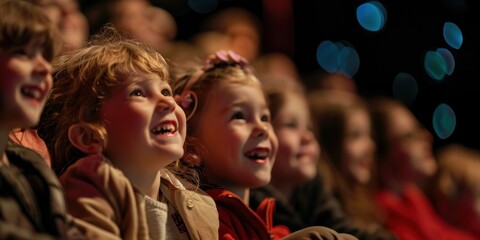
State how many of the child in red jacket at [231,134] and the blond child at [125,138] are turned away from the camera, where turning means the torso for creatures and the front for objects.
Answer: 0

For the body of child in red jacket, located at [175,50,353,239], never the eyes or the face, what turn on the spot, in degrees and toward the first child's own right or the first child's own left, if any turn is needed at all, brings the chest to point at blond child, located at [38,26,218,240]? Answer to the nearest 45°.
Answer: approximately 90° to the first child's own right

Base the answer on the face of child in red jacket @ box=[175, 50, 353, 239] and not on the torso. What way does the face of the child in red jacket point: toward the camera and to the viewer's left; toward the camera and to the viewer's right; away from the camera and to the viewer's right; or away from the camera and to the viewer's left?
toward the camera and to the viewer's right

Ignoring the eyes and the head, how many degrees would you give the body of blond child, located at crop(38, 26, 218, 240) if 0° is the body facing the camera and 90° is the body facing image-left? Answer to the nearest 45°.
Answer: approximately 315°

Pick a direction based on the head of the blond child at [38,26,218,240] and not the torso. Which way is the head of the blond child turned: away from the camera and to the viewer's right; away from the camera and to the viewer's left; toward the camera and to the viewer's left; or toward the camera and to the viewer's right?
toward the camera and to the viewer's right

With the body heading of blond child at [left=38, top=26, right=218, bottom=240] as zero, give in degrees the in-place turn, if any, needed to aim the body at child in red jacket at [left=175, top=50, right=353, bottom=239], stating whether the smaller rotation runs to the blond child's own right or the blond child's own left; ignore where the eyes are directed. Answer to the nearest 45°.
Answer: approximately 90° to the blond child's own left

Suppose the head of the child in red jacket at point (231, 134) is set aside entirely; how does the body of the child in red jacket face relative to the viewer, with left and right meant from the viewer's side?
facing the viewer and to the right of the viewer

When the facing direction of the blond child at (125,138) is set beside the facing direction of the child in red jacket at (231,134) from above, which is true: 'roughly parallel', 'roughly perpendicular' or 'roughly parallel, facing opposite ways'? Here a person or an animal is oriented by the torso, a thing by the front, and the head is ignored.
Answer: roughly parallel
